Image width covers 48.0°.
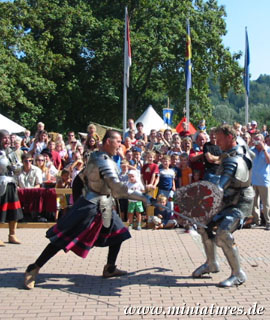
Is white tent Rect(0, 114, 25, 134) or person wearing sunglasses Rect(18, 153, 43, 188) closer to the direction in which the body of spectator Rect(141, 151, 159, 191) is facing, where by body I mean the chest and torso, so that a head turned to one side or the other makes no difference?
the person wearing sunglasses

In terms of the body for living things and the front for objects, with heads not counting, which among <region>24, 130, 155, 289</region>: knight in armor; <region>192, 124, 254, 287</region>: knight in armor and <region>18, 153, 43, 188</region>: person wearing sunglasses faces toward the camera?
the person wearing sunglasses

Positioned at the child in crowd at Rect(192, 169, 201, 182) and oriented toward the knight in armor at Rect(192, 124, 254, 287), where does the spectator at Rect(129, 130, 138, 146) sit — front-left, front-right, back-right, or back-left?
back-right

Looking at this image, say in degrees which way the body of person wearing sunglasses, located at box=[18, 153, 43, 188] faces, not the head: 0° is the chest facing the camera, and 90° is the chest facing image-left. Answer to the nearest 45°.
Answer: approximately 0°

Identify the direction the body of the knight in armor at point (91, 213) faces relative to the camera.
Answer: to the viewer's right

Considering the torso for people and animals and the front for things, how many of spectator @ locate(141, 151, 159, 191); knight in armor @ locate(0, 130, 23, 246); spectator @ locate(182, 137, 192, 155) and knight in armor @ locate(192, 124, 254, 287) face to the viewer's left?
1

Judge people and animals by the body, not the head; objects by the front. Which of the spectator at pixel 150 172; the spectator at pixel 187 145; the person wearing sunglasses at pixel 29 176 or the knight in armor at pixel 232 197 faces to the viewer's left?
the knight in armor

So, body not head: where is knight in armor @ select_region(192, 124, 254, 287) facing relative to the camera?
to the viewer's left
